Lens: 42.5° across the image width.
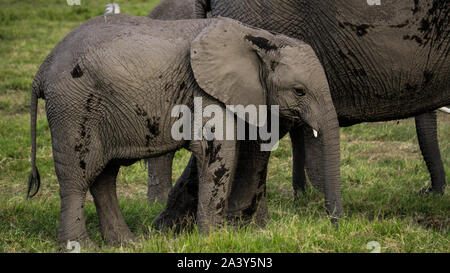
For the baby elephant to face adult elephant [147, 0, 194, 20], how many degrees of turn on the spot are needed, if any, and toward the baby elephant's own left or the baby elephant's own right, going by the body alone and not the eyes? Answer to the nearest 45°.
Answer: approximately 90° to the baby elephant's own left

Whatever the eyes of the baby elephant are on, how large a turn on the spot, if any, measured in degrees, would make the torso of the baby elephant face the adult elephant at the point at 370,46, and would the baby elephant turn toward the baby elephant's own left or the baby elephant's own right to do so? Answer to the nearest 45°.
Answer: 0° — it already faces it

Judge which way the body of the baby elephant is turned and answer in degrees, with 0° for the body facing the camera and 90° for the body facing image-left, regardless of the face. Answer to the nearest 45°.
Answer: approximately 270°
